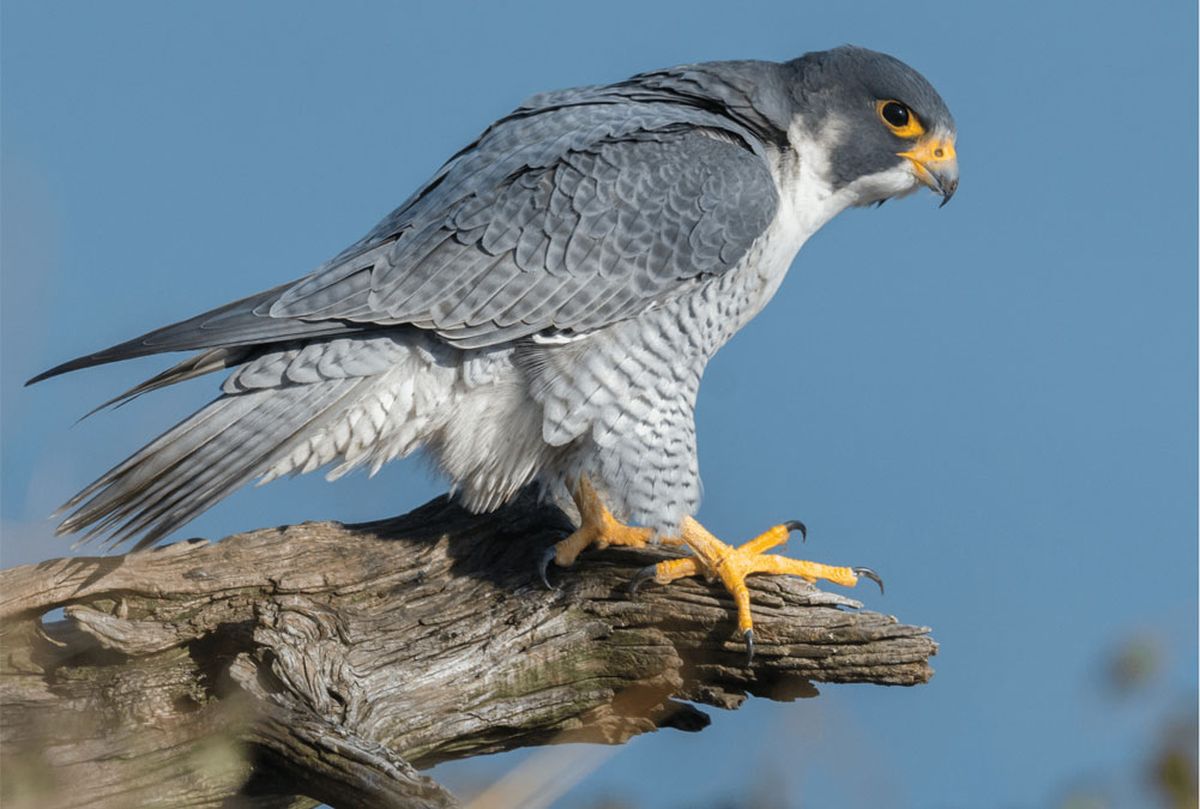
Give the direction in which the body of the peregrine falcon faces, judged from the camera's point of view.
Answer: to the viewer's right
